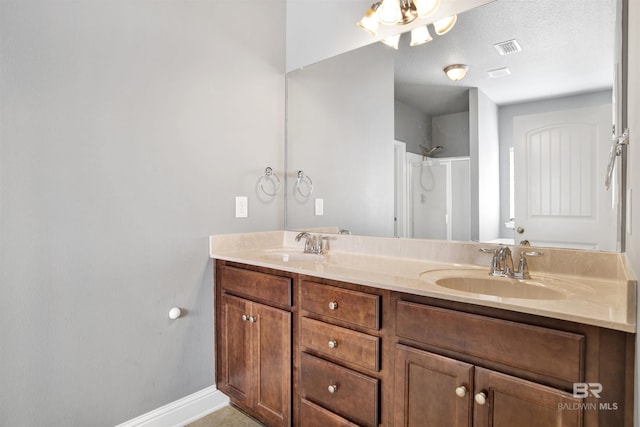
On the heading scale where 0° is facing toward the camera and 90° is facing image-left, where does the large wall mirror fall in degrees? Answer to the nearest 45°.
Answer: approximately 45°

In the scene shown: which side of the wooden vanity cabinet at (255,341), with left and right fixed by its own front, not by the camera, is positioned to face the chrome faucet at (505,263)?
left

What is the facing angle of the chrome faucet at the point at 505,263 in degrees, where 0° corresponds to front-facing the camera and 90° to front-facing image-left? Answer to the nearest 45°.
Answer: approximately 45°

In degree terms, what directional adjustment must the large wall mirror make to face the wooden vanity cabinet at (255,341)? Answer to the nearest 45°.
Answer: approximately 45° to its right

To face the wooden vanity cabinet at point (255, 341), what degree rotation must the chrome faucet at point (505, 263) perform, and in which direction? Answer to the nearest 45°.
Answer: approximately 45° to its right

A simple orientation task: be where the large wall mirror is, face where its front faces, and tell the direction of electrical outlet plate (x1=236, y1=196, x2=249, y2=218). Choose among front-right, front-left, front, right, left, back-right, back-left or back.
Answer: front-right
